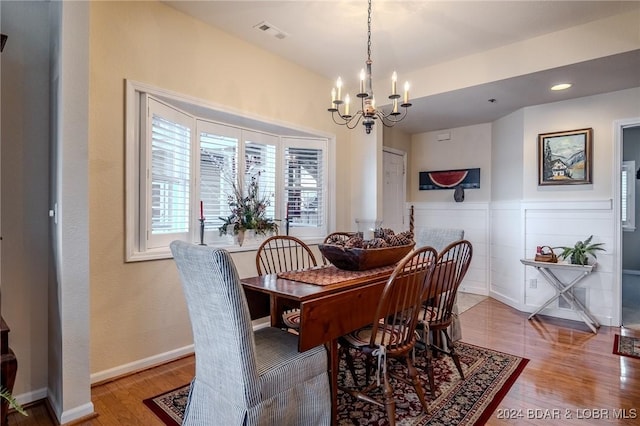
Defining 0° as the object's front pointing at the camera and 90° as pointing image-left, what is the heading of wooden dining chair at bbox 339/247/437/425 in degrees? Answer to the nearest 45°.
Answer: approximately 135°

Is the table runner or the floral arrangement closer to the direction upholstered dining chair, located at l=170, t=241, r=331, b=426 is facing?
the table runner

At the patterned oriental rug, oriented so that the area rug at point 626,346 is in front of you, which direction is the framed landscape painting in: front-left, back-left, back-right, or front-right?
front-left

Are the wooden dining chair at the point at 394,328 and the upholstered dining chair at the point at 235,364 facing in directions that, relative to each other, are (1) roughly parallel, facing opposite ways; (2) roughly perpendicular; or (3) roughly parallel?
roughly perpendicular

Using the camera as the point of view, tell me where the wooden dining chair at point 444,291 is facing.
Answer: facing away from the viewer and to the left of the viewer

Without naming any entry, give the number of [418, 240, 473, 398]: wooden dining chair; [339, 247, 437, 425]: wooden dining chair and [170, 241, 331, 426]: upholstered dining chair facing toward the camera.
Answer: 0

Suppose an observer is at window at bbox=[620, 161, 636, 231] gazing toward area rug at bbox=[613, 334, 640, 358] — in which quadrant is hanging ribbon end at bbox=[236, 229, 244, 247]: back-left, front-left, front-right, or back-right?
front-right

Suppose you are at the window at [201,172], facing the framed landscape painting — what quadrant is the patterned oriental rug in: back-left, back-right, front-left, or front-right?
front-right

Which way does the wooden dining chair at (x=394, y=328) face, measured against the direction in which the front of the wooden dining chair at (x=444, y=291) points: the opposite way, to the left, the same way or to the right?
the same way

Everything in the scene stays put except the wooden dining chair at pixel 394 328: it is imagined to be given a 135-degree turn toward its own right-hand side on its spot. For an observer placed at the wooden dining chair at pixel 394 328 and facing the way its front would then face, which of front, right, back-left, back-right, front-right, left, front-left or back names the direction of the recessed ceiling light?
front-left

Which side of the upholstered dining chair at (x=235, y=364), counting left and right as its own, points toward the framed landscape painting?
front

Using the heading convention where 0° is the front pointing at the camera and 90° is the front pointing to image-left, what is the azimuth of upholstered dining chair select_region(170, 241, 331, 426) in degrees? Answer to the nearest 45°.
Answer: approximately 225°

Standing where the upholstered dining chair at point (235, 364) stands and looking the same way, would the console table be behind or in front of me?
in front

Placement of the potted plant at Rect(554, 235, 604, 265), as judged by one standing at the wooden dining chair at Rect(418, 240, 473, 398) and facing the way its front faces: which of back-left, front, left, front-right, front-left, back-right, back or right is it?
right

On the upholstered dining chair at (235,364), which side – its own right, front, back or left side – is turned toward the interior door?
front

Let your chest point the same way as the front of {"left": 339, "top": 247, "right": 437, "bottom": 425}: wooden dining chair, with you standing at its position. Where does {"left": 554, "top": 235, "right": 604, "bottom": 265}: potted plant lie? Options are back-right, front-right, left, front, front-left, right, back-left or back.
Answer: right

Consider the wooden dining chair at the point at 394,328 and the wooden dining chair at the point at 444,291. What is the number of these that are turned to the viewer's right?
0
